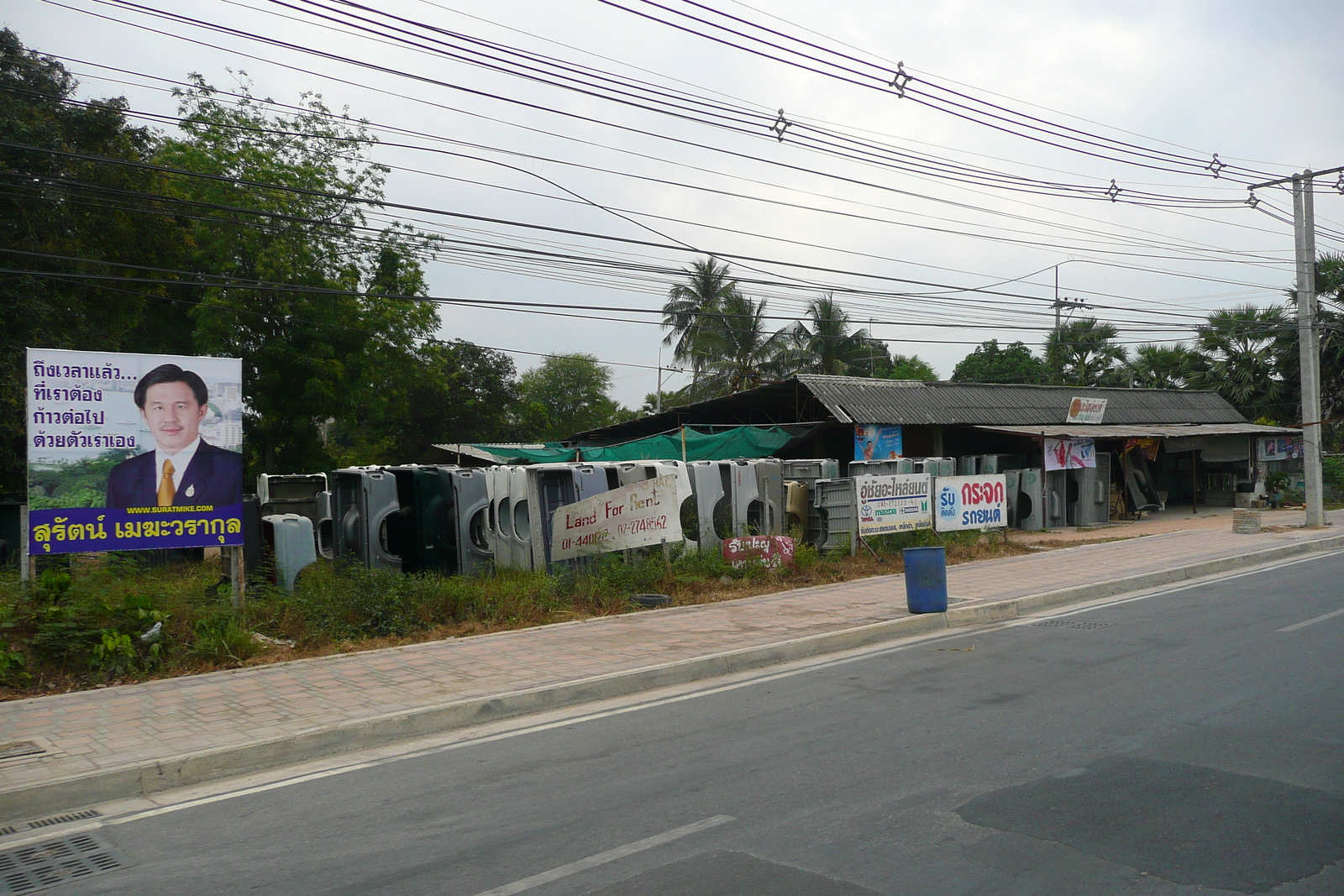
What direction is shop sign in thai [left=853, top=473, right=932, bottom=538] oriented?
toward the camera

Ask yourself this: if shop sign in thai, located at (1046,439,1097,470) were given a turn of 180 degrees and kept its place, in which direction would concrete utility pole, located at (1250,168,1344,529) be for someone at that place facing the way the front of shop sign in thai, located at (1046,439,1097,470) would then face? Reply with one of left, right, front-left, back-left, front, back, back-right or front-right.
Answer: right

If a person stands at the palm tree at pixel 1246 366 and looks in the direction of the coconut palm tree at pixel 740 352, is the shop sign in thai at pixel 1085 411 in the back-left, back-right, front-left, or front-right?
front-left

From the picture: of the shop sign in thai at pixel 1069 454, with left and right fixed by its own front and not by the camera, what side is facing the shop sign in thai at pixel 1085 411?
back

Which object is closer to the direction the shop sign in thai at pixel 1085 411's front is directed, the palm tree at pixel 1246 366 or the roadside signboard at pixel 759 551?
the roadside signboard

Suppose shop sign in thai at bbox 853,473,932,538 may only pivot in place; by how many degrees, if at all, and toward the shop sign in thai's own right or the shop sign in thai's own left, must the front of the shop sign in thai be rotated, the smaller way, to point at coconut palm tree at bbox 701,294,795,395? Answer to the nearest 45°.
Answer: approximately 180°

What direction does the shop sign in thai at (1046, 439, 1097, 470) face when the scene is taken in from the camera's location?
facing the viewer

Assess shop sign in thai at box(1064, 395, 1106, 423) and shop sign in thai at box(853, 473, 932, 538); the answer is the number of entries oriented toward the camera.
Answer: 2

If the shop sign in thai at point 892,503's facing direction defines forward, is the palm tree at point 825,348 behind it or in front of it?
behind

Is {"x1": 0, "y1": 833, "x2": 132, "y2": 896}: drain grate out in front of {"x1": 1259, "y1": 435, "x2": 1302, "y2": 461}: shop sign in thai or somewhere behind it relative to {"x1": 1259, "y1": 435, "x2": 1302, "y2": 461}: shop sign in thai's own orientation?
in front

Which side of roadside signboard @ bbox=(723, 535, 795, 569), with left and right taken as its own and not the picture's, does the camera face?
front
